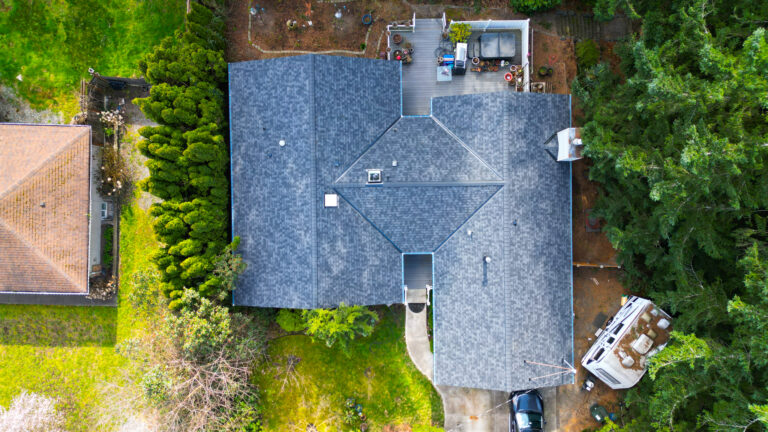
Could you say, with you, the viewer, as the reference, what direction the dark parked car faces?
facing away from the viewer

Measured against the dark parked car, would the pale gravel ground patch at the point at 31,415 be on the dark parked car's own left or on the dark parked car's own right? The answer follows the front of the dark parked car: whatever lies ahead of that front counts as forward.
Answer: on the dark parked car's own left

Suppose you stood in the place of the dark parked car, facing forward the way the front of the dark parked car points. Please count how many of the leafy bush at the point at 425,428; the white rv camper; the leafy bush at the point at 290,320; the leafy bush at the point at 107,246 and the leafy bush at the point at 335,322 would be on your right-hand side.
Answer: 1

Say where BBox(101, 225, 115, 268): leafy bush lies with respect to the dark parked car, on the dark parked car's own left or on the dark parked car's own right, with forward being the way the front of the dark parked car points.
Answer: on the dark parked car's own left

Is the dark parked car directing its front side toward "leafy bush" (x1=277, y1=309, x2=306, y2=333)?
no

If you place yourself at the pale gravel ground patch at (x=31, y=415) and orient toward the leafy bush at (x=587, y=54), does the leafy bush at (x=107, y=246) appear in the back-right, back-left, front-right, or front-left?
front-left

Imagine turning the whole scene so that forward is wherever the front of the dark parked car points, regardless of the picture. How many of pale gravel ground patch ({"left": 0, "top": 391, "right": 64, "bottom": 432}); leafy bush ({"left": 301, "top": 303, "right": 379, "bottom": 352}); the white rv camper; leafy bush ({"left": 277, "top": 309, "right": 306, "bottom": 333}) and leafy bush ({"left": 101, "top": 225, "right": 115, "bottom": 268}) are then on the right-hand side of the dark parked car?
1

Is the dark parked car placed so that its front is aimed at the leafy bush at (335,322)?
no

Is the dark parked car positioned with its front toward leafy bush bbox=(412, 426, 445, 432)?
no

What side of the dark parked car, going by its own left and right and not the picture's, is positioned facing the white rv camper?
right
